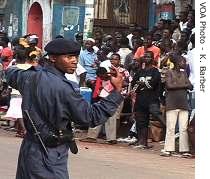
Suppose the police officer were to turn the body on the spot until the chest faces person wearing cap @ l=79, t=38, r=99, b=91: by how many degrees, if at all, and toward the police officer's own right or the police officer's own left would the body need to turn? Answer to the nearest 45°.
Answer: approximately 45° to the police officer's own left

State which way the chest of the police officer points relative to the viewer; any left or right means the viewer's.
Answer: facing away from the viewer and to the right of the viewer

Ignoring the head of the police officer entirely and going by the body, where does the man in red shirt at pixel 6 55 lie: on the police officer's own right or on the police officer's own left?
on the police officer's own left
